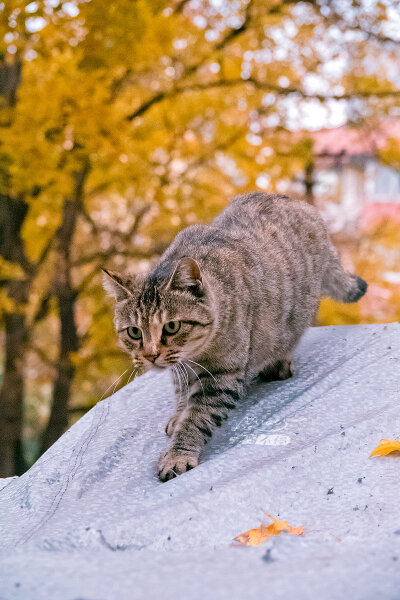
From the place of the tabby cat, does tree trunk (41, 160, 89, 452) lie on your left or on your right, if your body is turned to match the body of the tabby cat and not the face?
on your right

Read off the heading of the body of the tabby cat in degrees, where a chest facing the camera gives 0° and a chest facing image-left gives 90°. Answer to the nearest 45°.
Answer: approximately 45°

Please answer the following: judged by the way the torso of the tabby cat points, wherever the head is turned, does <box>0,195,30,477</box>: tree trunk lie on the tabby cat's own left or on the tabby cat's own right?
on the tabby cat's own right

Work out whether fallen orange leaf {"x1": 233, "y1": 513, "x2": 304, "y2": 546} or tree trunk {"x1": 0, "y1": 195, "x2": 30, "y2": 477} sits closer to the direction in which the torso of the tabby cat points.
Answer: the fallen orange leaf

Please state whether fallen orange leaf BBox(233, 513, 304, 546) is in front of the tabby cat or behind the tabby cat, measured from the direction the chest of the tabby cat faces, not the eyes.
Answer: in front

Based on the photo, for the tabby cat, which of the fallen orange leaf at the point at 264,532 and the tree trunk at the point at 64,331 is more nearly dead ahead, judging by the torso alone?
the fallen orange leaf
